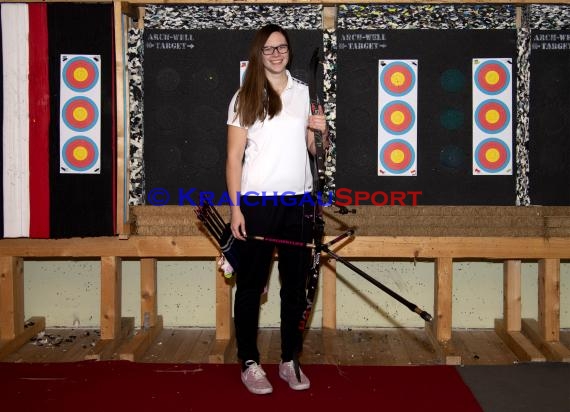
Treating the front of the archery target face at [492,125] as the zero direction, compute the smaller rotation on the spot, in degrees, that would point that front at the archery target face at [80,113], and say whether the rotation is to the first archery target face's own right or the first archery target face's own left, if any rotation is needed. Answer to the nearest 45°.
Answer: approximately 90° to the first archery target face's own right

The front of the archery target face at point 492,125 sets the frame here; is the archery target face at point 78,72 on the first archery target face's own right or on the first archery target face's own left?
on the first archery target face's own right

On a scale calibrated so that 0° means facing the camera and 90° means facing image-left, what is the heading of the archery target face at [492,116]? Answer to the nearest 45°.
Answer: approximately 0°

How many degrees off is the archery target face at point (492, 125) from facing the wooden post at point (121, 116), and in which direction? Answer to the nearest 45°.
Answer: approximately 90° to its right

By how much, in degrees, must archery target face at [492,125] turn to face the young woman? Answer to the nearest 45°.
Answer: approximately 45° to its right

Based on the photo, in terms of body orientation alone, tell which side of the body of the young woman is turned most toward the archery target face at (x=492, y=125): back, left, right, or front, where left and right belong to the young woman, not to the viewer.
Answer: left
